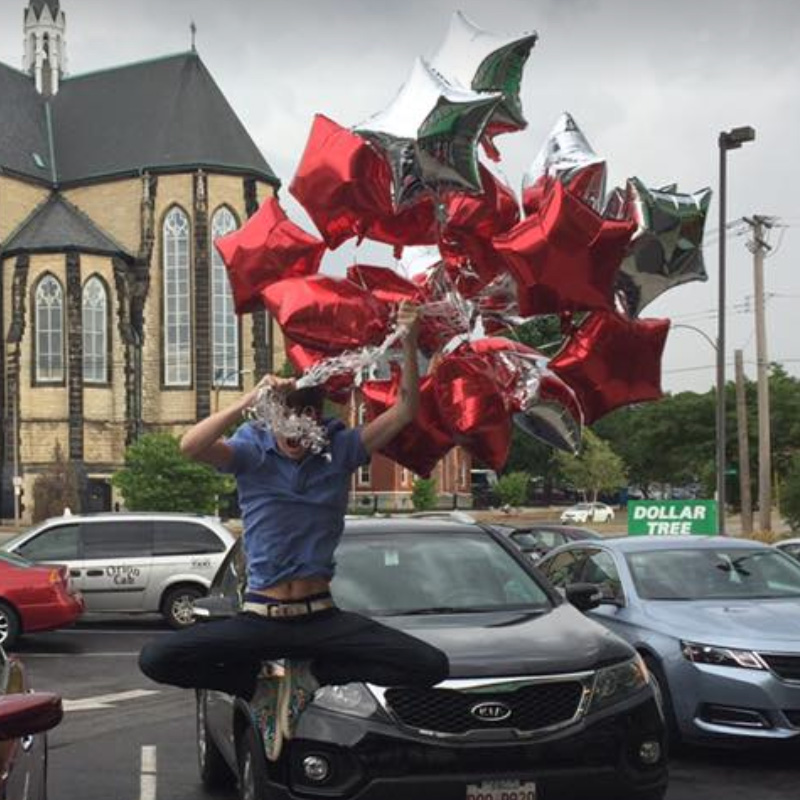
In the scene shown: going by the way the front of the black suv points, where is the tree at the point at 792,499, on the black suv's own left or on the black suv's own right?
on the black suv's own left

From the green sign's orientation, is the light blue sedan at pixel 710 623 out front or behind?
out front

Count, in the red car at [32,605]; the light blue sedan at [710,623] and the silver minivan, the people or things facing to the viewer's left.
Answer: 2

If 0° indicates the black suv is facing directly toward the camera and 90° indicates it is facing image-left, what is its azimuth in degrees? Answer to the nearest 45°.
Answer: approximately 315°

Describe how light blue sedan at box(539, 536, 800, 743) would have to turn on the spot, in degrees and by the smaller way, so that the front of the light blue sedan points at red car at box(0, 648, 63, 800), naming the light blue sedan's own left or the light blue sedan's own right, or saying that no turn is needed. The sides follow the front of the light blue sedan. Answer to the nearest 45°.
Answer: approximately 90° to the light blue sedan's own right

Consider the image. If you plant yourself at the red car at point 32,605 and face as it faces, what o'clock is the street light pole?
The street light pole is roughly at 5 o'clock from the red car.

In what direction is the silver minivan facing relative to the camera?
to the viewer's left

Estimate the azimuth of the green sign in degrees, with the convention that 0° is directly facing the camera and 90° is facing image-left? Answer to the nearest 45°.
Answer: approximately 0°

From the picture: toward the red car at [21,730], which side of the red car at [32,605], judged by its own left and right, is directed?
left
